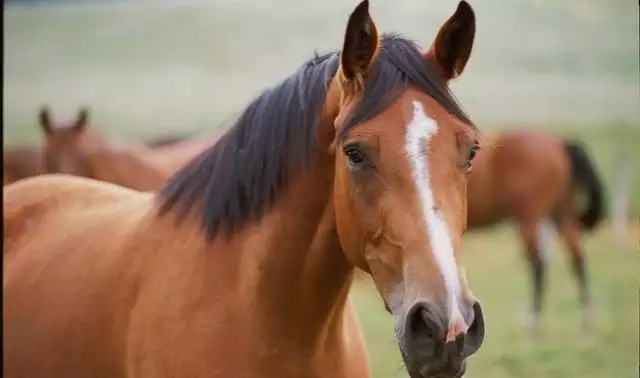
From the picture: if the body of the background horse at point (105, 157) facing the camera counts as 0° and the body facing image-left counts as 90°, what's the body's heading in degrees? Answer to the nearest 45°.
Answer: approximately 45°

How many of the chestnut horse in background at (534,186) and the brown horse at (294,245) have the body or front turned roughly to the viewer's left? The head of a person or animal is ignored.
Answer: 1

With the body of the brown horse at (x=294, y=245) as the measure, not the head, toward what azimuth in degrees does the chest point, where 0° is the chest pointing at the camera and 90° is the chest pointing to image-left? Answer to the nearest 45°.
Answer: approximately 315°

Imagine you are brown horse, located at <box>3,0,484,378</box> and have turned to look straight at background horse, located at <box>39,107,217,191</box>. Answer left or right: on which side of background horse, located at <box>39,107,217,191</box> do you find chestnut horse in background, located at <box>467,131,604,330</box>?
right

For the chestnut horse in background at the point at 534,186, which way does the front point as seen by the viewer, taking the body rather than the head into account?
to the viewer's left

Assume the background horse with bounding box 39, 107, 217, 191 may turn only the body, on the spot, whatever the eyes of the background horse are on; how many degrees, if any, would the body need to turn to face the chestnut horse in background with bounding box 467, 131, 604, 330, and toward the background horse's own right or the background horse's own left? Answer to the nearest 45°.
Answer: approximately 135° to the background horse's own left

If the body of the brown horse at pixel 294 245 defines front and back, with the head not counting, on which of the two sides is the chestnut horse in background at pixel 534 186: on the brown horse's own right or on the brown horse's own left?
on the brown horse's own left

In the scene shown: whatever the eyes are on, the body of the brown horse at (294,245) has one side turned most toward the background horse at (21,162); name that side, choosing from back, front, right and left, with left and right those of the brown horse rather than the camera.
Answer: back

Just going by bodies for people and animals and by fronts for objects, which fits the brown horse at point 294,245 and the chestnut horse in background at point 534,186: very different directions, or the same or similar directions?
very different directions
